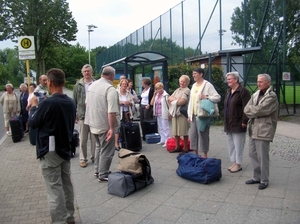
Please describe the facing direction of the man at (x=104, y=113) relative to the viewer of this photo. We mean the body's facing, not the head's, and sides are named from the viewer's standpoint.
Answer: facing away from the viewer and to the right of the viewer

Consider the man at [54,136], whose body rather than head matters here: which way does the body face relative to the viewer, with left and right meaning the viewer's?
facing away from the viewer and to the left of the viewer

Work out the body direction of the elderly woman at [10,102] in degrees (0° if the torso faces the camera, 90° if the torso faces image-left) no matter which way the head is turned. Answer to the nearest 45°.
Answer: approximately 0°

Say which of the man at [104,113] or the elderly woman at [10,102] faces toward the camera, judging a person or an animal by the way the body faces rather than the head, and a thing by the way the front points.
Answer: the elderly woman

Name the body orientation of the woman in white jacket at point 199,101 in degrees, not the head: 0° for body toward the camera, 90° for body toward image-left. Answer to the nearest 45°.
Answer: approximately 45°

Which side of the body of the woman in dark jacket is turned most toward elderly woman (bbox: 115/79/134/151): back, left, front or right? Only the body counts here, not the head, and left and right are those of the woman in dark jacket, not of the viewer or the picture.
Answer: right

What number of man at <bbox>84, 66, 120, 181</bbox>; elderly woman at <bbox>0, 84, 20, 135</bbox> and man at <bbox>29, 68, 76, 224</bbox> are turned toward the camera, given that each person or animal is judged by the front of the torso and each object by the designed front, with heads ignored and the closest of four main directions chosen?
1

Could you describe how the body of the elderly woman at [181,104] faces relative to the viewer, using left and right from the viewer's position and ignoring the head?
facing the viewer and to the left of the viewer

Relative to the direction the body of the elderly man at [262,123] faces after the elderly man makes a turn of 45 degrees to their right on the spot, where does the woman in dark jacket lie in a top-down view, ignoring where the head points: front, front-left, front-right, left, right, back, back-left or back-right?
front-right

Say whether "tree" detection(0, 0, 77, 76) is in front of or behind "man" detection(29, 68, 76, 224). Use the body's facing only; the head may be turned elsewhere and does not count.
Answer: in front

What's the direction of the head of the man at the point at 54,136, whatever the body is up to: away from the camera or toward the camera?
away from the camera
